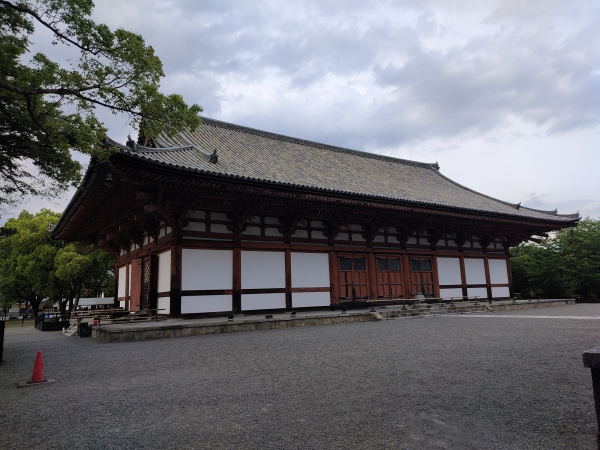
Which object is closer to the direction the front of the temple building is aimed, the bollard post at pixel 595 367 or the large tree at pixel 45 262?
the bollard post

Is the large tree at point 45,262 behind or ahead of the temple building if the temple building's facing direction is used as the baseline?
behind

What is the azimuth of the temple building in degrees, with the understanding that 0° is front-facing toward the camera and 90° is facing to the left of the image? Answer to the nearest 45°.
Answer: approximately 315°

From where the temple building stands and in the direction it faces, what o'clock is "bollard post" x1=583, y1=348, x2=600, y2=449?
The bollard post is roughly at 1 o'clock from the temple building.
